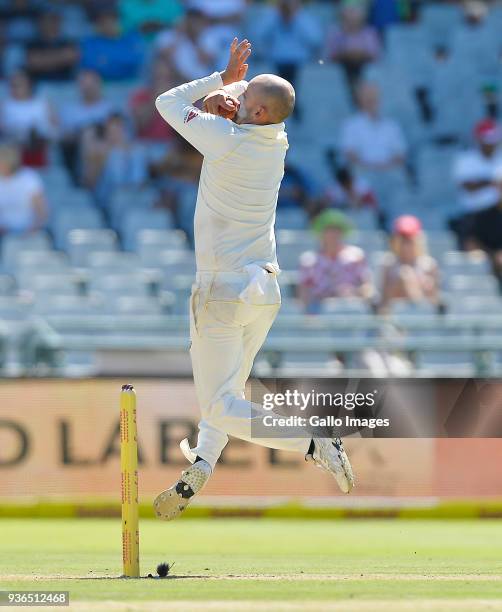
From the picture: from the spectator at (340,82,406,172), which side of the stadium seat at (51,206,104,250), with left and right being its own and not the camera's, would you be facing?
left

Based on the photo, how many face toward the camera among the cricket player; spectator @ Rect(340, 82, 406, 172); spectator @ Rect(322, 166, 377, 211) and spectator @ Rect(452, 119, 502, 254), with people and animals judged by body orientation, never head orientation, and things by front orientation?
3

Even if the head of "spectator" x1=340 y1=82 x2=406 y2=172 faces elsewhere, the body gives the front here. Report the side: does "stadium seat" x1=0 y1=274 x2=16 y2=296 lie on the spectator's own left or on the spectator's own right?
on the spectator's own right

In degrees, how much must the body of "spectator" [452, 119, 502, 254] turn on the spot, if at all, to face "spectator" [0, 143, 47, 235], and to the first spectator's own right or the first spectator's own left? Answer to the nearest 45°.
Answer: approximately 90° to the first spectator's own right

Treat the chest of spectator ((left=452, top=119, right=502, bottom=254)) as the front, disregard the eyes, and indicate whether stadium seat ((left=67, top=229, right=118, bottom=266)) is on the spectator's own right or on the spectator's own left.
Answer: on the spectator's own right
